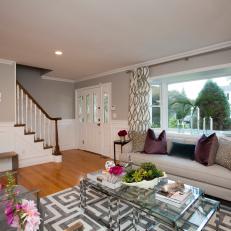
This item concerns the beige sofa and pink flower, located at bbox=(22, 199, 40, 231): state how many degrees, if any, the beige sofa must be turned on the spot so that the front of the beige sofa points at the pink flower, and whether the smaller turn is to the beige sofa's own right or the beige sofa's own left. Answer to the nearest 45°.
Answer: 0° — it already faces it

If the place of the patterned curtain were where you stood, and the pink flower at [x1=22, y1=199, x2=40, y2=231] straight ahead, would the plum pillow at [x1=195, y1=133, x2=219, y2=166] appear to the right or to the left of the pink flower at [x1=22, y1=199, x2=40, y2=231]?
left

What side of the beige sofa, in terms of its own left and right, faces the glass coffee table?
front

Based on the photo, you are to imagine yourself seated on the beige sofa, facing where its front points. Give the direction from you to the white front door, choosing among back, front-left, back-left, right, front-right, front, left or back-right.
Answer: right

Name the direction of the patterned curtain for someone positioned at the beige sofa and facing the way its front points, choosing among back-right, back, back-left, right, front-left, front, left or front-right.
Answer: right

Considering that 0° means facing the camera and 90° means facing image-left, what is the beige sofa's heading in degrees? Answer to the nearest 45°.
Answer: approximately 45°

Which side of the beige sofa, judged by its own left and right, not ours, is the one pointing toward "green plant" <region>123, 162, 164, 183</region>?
front
